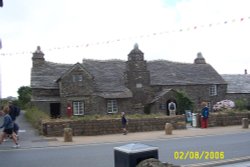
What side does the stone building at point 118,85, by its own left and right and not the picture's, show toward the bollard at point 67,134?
front

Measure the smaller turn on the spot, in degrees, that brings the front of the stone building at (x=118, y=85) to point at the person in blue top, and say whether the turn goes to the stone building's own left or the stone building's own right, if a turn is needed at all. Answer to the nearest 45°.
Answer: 0° — it already faces them

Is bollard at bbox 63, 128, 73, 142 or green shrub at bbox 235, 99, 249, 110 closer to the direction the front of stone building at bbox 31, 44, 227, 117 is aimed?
the bollard

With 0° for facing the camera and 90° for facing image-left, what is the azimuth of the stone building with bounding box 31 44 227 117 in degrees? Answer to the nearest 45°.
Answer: approximately 0°

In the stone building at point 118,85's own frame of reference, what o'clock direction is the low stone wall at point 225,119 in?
The low stone wall is roughly at 11 o'clock from the stone building.

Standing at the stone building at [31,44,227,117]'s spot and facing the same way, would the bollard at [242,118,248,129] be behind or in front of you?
in front

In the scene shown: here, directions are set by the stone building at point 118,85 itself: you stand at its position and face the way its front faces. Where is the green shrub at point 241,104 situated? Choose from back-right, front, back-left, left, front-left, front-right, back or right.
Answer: left

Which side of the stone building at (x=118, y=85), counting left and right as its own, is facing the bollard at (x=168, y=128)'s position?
front
